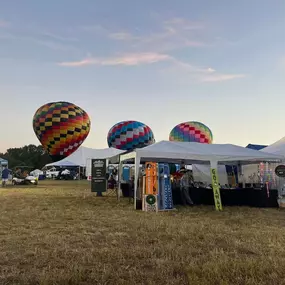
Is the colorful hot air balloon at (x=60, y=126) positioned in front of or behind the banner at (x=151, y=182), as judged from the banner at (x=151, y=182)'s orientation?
behind

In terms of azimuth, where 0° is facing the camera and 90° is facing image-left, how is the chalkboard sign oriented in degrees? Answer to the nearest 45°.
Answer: approximately 0°

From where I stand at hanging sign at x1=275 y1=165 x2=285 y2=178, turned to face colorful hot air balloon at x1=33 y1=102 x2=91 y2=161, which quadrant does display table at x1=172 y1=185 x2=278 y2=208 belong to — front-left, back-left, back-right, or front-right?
front-left

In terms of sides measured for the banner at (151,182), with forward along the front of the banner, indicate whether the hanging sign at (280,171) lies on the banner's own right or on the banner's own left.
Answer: on the banner's own left

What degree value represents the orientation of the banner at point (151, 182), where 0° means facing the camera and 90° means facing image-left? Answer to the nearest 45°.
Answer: approximately 0°

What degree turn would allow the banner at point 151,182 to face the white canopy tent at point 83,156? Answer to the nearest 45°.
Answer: approximately 135° to its right

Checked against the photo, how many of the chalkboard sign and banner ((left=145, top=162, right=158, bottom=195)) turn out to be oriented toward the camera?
2

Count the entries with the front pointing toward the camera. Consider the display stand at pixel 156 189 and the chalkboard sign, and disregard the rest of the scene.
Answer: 2

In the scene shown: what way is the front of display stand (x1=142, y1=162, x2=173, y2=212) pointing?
toward the camera

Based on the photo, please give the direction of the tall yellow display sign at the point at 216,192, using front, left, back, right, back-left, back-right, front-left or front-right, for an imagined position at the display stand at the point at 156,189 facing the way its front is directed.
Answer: left

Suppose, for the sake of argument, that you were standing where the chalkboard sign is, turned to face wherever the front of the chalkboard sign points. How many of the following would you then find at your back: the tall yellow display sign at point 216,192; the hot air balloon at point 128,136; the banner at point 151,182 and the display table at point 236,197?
1

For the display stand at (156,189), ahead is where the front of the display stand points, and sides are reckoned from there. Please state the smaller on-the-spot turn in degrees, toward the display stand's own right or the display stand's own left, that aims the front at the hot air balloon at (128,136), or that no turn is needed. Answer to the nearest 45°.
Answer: approximately 180°

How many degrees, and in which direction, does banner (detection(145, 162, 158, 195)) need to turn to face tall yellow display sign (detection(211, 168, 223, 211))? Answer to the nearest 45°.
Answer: approximately 90° to its left

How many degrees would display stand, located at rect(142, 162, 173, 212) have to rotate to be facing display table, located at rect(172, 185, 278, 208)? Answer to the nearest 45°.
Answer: approximately 135° to its left

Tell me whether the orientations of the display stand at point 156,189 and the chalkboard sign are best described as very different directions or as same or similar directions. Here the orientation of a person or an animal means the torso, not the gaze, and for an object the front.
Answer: same or similar directions
